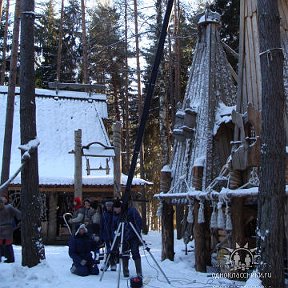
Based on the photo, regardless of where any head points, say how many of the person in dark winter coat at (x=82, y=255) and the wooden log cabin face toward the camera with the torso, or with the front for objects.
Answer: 2

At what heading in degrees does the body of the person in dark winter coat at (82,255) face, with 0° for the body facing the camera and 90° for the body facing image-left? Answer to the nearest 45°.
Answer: approximately 0°

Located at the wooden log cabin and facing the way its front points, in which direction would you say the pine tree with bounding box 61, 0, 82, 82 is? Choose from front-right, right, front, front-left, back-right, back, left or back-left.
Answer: back

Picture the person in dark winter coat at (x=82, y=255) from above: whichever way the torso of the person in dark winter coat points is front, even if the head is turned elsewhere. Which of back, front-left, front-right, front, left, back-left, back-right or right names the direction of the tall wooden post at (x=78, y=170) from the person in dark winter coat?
back

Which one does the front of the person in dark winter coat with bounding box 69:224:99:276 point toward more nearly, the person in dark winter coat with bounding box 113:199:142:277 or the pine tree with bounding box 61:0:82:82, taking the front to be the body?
the person in dark winter coat

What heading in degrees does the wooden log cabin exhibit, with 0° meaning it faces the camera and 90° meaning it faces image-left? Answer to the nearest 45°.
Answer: approximately 0°
